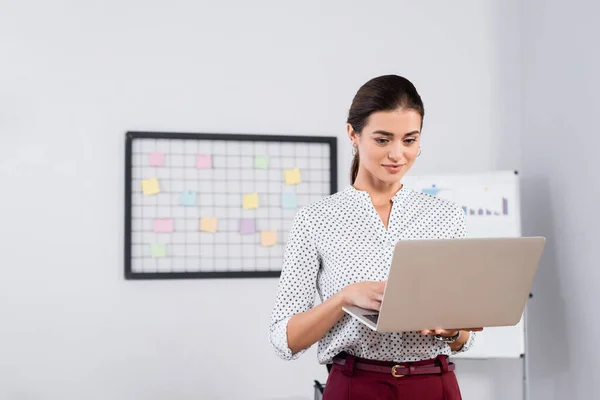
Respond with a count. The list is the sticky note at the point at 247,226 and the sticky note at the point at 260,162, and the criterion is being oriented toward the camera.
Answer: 2

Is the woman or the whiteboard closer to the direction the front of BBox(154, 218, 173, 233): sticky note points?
the woman

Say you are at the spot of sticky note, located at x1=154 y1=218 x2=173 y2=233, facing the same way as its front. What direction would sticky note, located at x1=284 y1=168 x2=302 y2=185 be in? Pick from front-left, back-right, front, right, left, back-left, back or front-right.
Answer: left

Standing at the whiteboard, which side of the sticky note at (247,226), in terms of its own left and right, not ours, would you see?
left

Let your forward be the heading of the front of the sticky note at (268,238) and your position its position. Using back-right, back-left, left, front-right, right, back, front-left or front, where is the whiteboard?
left
